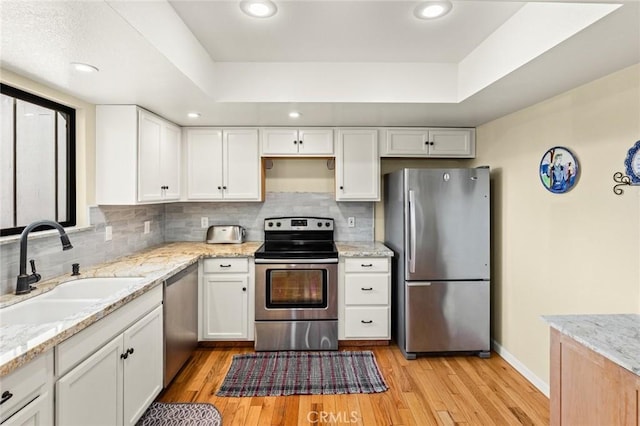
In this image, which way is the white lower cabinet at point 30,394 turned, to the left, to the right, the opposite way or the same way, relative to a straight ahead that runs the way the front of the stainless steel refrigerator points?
to the left

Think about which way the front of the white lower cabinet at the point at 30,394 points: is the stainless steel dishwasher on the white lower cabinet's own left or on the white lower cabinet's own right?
on the white lower cabinet's own left

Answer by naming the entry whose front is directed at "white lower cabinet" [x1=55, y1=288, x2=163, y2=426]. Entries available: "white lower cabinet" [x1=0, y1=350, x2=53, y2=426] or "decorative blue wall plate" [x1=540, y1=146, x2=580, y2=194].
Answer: the decorative blue wall plate

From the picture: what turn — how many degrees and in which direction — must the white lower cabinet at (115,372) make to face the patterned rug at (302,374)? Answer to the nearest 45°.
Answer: approximately 45° to its left

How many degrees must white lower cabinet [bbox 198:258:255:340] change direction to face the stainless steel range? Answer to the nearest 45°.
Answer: approximately 90° to its left

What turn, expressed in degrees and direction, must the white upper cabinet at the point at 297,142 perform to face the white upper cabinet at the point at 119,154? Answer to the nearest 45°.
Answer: approximately 45° to its right

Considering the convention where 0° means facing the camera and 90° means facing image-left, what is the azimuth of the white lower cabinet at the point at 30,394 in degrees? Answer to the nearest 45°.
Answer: approximately 315°

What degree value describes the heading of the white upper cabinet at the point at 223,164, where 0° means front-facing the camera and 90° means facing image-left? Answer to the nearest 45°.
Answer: approximately 0°

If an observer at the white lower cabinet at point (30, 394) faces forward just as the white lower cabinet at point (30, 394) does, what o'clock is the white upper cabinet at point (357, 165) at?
The white upper cabinet is roughly at 10 o'clock from the white lower cabinet.

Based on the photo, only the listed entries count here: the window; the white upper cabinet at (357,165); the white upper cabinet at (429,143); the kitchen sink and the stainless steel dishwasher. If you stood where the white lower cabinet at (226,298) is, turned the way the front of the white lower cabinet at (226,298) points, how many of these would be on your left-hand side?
2
